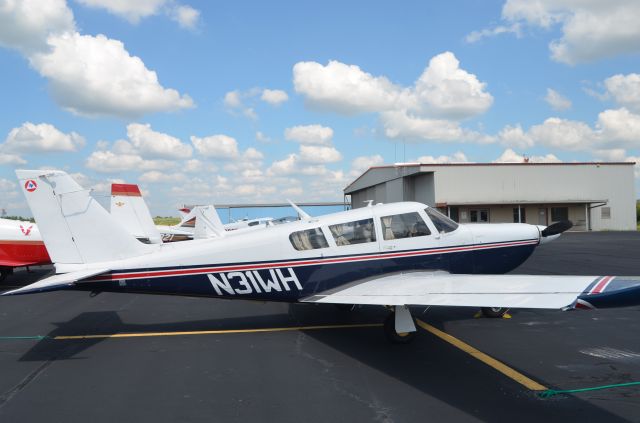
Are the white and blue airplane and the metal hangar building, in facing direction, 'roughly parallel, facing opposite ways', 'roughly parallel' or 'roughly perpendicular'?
roughly perpendicular

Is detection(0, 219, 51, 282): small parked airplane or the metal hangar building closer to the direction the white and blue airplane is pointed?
the metal hangar building

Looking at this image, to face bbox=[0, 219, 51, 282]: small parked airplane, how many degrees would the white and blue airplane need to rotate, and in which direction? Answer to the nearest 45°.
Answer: approximately 135° to its left

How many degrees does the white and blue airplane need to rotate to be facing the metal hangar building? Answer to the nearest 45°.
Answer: approximately 45° to its left

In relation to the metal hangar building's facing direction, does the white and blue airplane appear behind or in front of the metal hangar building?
in front

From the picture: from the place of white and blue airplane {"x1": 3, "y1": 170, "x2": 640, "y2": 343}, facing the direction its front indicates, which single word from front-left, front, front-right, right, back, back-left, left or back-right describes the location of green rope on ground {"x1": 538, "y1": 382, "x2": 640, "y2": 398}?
front-right

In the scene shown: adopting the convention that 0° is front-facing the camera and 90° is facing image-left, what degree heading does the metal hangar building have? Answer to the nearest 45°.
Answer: approximately 0°

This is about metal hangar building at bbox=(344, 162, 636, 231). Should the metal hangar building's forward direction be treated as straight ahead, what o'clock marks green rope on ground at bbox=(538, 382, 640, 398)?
The green rope on ground is roughly at 12 o'clock from the metal hangar building.

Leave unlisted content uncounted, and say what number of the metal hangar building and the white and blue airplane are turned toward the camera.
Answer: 1

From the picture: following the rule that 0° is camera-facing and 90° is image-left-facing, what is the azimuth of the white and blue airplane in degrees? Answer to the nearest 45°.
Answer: approximately 270°
